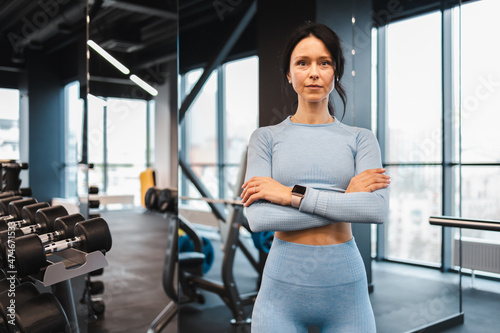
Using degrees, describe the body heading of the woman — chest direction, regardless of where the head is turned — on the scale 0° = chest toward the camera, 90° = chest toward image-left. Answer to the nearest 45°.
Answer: approximately 0°

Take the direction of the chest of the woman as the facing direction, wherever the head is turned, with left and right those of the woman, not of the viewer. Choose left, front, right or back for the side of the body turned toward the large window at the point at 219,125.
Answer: back

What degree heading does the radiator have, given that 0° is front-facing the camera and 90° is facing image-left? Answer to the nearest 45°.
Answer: approximately 45°

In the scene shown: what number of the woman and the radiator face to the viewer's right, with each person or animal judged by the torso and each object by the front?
0

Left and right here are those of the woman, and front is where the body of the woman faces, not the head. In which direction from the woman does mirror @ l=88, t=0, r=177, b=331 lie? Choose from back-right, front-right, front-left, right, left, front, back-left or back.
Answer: back-right

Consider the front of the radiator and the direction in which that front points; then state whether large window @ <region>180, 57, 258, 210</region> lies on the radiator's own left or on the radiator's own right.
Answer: on the radiator's own right

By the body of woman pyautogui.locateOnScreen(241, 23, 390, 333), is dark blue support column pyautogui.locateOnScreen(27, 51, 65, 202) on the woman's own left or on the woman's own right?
on the woman's own right

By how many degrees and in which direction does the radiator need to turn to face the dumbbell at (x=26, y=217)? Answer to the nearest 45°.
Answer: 0° — it already faces it
